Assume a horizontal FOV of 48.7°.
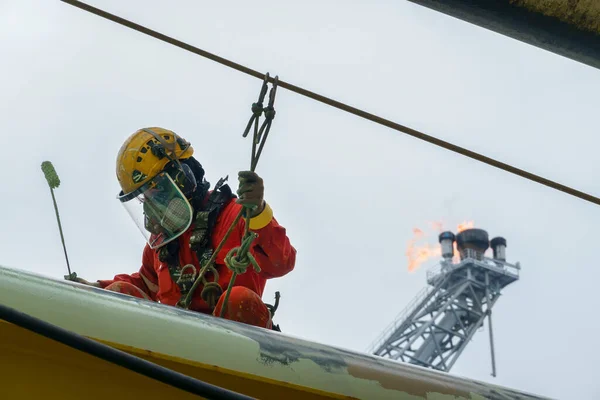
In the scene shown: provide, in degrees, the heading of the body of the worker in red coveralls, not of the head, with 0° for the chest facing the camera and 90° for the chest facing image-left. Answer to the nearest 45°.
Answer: approximately 45°

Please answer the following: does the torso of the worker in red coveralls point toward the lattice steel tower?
no

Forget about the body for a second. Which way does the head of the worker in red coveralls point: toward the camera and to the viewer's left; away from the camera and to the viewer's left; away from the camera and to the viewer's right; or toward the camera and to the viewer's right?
toward the camera and to the viewer's left
